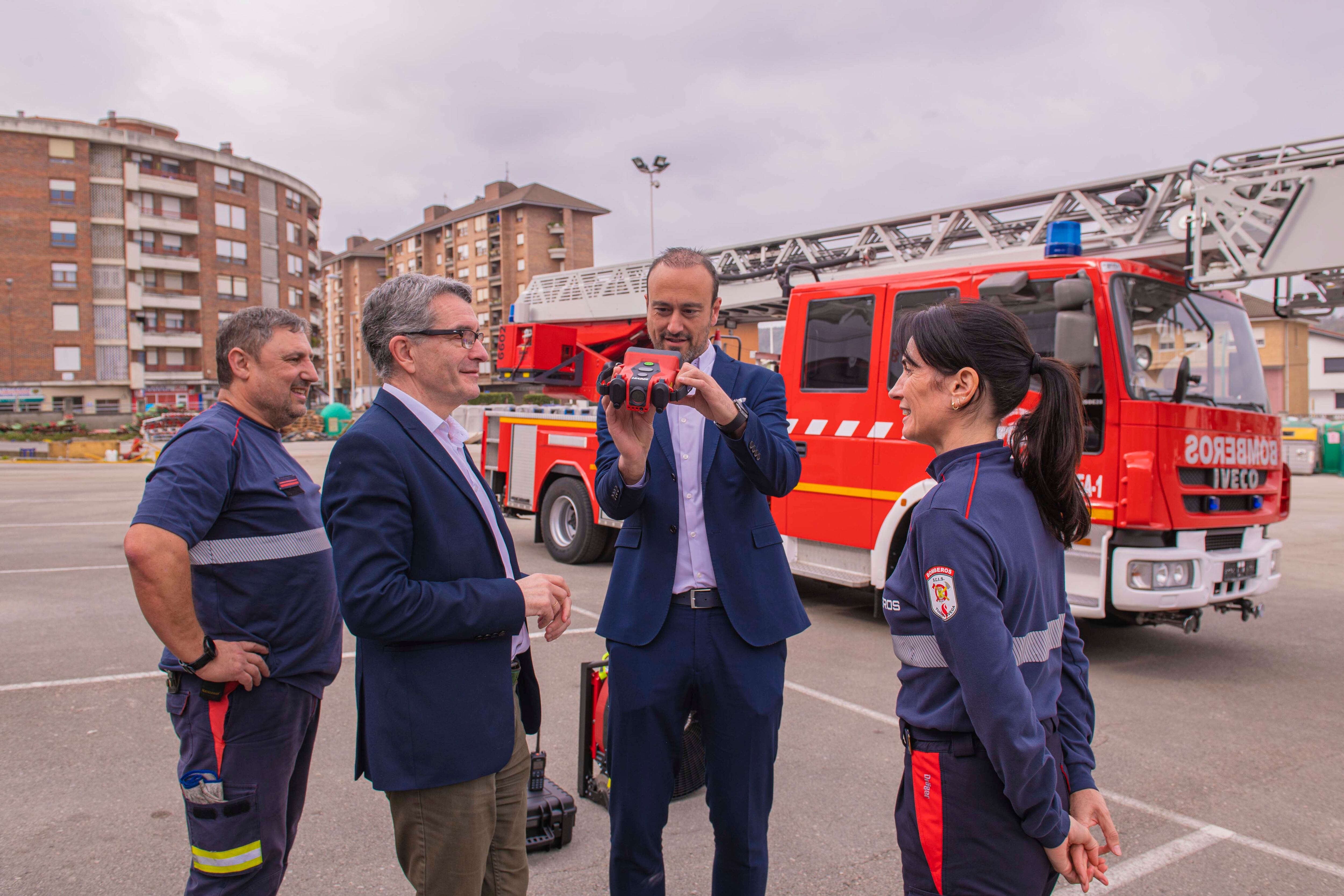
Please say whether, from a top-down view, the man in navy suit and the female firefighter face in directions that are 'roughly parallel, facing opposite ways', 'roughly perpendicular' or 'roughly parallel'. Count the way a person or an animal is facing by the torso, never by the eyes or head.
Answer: roughly perpendicular

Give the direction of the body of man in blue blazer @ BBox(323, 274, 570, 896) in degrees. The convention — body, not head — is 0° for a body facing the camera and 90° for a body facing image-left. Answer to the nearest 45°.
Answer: approximately 270°

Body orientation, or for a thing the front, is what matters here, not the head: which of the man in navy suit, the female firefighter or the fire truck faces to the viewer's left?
the female firefighter

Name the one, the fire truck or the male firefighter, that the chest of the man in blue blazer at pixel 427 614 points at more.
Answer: the fire truck

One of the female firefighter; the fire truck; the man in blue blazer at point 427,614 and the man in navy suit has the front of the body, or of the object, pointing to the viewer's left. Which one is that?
the female firefighter

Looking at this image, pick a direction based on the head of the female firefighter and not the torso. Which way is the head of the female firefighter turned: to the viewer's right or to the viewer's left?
to the viewer's left

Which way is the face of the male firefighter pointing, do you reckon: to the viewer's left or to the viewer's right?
to the viewer's right

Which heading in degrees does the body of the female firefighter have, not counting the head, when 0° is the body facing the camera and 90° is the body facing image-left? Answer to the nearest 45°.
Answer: approximately 90°

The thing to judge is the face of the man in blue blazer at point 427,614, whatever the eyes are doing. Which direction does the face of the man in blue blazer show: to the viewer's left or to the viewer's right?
to the viewer's right
